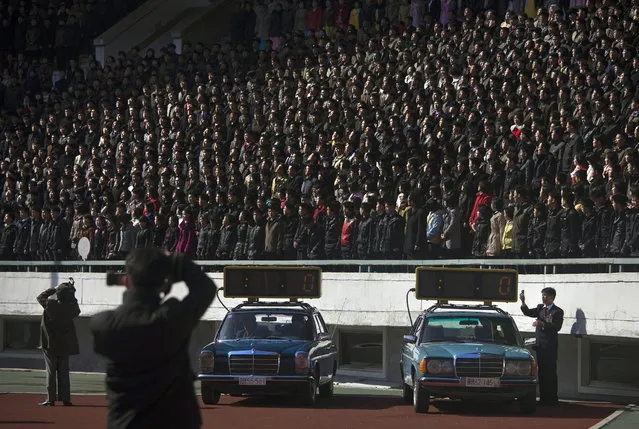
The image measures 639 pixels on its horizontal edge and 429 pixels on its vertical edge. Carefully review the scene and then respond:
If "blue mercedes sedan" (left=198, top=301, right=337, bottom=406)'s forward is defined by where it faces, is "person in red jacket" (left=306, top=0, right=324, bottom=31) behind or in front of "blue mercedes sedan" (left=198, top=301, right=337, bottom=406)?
behind

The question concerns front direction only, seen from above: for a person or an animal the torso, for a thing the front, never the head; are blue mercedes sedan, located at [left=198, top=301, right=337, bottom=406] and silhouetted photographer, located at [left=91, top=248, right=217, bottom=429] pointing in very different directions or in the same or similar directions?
very different directions

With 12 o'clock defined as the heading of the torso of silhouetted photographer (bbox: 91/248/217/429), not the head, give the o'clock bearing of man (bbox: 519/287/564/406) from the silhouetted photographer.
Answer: The man is roughly at 1 o'clock from the silhouetted photographer.

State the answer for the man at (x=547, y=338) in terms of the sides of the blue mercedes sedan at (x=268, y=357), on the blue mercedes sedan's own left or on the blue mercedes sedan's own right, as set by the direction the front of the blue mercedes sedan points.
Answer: on the blue mercedes sedan's own left

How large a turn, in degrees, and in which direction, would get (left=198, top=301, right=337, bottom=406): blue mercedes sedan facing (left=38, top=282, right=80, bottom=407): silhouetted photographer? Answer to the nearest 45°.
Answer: approximately 90° to its right

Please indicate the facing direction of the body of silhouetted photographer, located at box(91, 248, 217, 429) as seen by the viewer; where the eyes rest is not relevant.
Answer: away from the camera
